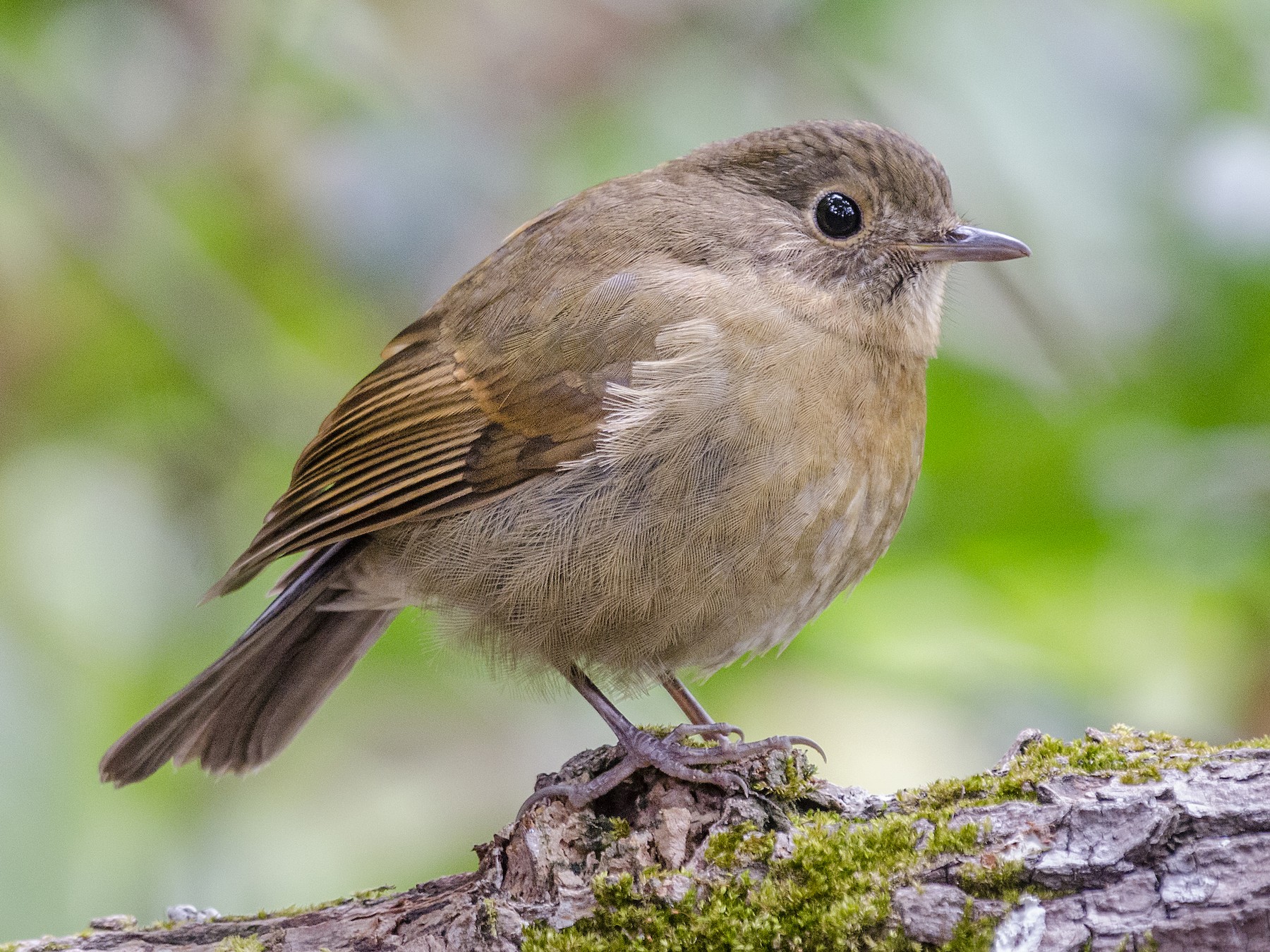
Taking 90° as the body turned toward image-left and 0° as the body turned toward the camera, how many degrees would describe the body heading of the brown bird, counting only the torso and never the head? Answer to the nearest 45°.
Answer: approximately 270°
